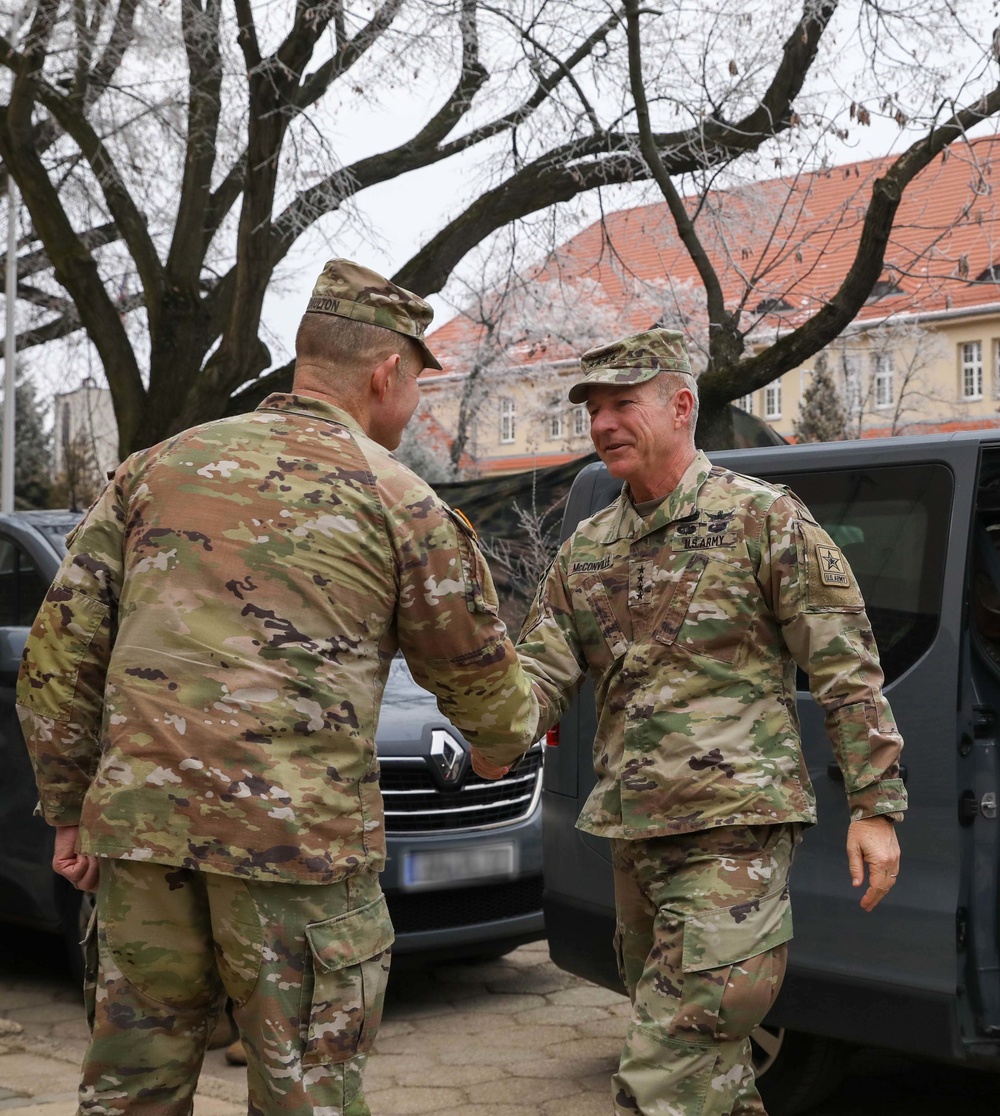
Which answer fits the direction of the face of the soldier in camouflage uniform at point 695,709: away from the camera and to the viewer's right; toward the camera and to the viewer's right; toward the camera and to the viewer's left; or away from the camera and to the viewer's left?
toward the camera and to the viewer's left

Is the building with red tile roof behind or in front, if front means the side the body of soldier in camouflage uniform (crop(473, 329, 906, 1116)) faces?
behind

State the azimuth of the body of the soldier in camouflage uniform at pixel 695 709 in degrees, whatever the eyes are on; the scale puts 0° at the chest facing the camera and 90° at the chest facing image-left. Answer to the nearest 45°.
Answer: approximately 45°

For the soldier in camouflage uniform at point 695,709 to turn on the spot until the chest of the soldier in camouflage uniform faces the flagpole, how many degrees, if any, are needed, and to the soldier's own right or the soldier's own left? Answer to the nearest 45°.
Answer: approximately 90° to the soldier's own right

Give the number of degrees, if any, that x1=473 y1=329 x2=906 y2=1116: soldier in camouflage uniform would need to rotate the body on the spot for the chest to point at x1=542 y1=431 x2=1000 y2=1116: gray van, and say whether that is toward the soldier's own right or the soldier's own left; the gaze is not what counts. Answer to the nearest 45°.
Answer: approximately 180°

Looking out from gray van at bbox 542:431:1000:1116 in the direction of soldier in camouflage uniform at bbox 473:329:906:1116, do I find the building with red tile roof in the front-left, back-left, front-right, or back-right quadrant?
back-right
